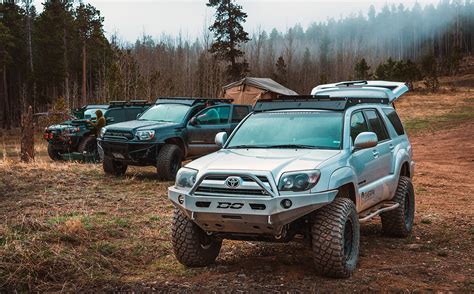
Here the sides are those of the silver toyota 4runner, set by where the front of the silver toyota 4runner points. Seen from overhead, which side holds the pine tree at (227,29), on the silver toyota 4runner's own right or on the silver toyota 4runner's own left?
on the silver toyota 4runner's own right

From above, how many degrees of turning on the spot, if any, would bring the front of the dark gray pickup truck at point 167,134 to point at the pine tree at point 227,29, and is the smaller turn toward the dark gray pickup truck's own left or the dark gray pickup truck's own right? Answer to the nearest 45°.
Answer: approximately 135° to the dark gray pickup truck's own right

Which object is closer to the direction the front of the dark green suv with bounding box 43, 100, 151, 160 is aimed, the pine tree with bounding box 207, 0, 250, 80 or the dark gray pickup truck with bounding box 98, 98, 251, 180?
the dark gray pickup truck

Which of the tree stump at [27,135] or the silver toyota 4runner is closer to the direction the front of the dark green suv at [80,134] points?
the tree stump

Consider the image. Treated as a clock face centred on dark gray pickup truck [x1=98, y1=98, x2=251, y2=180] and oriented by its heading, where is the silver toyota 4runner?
The silver toyota 4runner is roughly at 10 o'clock from the dark gray pickup truck.

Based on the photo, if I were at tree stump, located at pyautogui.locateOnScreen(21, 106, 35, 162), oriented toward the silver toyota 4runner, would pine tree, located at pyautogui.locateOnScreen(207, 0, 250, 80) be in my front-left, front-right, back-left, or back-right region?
back-left

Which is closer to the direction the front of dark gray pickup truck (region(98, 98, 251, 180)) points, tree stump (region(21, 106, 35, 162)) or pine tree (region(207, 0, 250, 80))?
the tree stump

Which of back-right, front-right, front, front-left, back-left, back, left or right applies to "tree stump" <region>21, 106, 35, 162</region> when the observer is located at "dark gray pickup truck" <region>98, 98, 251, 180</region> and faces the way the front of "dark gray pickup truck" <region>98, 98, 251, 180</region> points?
right

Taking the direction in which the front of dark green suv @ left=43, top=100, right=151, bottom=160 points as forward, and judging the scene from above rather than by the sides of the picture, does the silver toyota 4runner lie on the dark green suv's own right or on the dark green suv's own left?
on the dark green suv's own left

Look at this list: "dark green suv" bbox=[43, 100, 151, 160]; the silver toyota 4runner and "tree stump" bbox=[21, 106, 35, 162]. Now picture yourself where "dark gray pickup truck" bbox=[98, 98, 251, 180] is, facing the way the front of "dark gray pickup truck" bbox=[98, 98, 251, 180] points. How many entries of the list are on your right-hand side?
2
